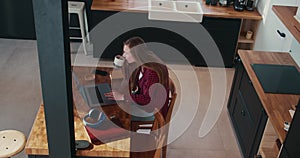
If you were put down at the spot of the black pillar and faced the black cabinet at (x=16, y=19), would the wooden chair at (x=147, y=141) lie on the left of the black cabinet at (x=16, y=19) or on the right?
right

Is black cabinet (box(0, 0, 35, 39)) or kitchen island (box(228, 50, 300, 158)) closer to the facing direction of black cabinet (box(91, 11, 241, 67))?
the kitchen island

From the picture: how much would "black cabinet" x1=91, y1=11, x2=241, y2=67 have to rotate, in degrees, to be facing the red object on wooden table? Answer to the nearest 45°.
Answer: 0° — it already faces it

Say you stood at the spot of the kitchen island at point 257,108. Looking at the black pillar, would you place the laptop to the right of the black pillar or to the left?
right

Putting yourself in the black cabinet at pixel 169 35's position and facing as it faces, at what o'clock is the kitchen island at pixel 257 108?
The kitchen island is roughly at 11 o'clock from the black cabinet.

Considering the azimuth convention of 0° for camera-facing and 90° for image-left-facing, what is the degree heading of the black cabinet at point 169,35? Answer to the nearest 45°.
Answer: approximately 0°

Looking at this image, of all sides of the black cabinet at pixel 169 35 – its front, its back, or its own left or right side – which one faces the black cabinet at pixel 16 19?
right

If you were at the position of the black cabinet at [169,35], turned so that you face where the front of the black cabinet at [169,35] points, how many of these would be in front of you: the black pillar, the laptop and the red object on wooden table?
3

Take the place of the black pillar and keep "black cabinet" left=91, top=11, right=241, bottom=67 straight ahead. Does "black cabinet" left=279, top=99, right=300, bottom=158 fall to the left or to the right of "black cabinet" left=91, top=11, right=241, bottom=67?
right
